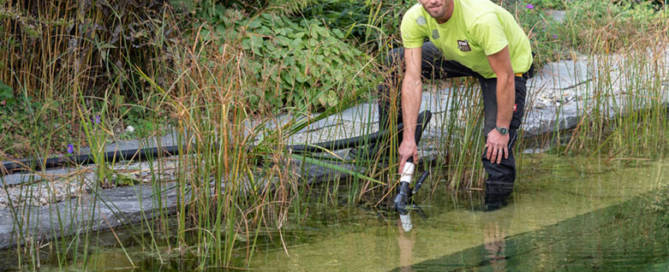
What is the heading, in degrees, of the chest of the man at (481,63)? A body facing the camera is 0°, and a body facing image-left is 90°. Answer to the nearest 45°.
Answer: approximately 45°

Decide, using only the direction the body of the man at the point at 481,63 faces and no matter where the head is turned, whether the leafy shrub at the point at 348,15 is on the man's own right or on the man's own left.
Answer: on the man's own right

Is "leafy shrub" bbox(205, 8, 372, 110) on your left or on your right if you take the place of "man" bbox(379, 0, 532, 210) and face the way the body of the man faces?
on your right
